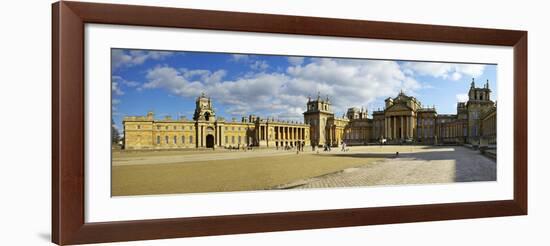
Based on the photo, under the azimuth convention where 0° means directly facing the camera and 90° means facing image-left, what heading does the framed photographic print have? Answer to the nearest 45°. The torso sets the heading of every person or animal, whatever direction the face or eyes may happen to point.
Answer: approximately 315°
